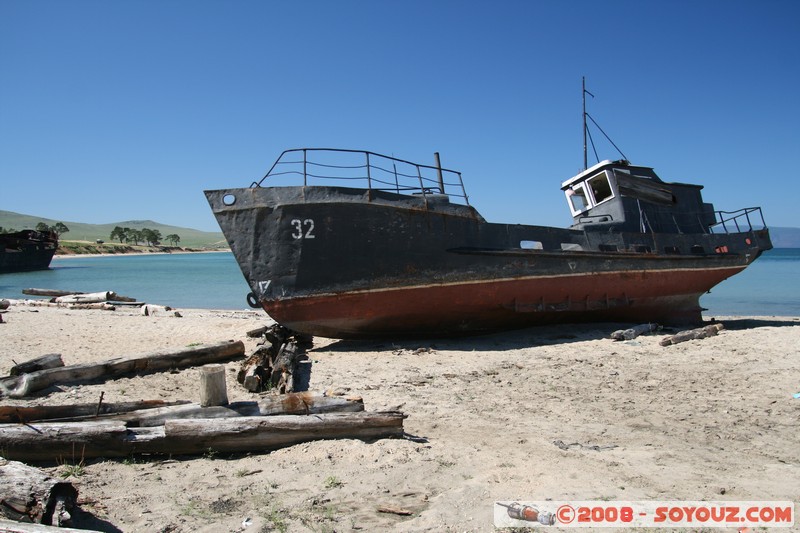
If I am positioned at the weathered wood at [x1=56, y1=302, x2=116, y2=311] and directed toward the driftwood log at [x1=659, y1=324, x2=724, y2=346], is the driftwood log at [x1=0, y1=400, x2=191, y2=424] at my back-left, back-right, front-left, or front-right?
front-right

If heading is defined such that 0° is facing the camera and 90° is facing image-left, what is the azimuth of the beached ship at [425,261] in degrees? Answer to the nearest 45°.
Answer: approximately 45°

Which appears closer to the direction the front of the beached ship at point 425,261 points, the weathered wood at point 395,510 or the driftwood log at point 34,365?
the driftwood log

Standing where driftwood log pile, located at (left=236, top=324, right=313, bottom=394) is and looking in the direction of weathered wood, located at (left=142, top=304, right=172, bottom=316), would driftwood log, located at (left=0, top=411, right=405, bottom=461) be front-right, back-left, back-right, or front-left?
back-left

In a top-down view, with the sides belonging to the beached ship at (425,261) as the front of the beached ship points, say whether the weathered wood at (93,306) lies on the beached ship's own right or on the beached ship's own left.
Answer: on the beached ship's own right

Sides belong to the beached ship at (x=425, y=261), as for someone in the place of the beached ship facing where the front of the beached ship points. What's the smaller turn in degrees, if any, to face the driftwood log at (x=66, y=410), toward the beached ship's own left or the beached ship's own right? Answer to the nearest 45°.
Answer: approximately 45° to the beached ship's own left

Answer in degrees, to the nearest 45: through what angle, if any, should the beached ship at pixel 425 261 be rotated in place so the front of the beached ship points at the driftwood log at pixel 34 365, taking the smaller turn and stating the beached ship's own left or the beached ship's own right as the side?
0° — it already faces it

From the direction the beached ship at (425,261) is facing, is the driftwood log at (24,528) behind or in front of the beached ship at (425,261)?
in front

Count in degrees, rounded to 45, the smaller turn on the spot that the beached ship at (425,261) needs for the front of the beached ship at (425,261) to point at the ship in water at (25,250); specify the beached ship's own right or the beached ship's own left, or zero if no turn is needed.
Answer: approximately 90° to the beached ship's own right

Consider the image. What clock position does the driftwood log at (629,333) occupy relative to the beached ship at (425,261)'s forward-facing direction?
The driftwood log is roughly at 7 o'clock from the beached ship.

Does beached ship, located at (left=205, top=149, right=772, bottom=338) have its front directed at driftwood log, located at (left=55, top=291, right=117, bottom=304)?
no

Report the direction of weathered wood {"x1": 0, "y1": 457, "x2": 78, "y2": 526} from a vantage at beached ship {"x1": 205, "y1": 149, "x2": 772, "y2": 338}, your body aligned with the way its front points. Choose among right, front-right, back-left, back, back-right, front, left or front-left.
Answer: front-left

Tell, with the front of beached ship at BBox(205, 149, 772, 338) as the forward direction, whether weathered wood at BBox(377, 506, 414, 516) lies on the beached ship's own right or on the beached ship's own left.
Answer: on the beached ship's own left

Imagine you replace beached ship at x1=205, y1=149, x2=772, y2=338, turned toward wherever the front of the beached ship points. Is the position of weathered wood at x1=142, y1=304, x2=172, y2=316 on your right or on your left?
on your right

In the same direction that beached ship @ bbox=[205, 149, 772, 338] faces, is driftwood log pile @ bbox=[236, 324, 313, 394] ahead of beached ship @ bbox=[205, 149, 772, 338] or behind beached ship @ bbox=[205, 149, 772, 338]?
ahead

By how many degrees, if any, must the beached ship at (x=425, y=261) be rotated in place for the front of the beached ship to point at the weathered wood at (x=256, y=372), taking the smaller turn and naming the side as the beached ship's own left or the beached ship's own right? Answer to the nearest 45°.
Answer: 0° — it already faces it
